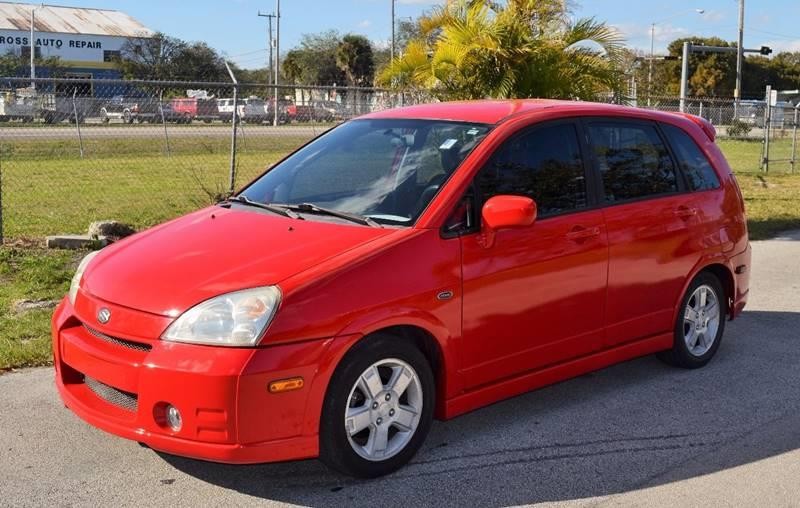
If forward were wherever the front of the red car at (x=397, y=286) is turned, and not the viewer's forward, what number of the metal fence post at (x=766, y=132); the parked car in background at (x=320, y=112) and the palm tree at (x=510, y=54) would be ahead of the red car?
0

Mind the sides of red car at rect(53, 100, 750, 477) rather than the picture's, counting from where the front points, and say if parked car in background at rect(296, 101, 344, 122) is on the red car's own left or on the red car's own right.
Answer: on the red car's own right

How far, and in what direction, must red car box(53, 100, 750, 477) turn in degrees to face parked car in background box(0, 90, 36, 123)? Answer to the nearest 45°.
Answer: approximately 90° to its right

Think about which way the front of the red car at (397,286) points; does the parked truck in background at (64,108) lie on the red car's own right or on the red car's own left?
on the red car's own right

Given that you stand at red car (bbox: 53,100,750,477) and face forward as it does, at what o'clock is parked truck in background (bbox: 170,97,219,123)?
The parked truck in background is roughly at 4 o'clock from the red car.

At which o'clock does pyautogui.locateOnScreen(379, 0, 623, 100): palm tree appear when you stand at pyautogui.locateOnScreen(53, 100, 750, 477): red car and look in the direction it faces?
The palm tree is roughly at 5 o'clock from the red car.

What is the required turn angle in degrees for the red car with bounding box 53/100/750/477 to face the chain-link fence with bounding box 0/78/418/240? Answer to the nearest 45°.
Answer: approximately 135° to its right

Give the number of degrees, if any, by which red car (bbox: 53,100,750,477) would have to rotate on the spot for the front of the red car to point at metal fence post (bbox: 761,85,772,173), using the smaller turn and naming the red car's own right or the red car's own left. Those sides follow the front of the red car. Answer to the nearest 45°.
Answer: approximately 180°

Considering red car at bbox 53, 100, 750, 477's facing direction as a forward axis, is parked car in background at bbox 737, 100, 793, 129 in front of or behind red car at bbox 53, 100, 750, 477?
behind

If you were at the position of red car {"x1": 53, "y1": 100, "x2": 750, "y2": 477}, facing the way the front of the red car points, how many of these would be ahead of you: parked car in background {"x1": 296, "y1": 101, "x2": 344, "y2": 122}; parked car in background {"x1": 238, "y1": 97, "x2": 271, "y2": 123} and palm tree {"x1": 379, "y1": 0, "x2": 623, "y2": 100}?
0

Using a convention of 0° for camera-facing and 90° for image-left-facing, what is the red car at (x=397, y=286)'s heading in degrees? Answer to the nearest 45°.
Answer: approximately 45°

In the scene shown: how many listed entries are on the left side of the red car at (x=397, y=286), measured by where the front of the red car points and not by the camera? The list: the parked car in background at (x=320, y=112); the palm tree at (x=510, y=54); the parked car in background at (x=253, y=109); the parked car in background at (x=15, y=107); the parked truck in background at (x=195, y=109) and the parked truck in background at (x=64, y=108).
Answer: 0

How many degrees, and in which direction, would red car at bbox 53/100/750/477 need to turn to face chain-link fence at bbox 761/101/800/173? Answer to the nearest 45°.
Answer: approximately 180°
